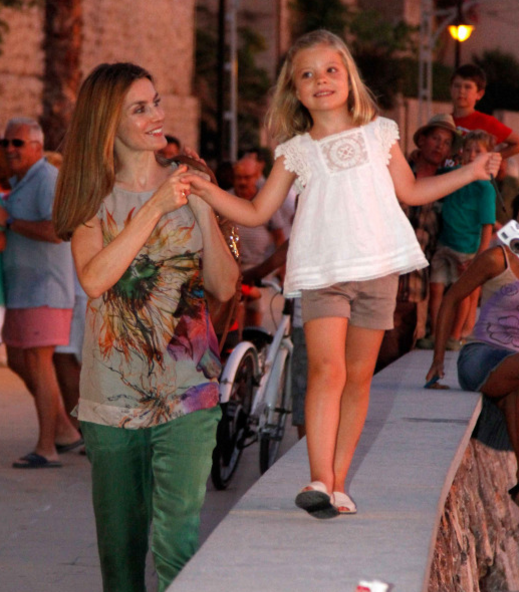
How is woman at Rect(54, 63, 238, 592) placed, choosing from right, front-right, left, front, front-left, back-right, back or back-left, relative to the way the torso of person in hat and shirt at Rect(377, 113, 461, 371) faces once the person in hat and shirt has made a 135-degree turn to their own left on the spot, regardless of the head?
back-right

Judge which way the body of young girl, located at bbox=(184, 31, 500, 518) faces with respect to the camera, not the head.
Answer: toward the camera

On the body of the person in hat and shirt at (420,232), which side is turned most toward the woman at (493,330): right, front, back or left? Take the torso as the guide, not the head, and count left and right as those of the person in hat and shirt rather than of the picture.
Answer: front

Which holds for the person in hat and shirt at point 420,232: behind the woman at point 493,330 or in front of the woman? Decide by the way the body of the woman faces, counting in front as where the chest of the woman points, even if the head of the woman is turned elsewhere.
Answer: behind

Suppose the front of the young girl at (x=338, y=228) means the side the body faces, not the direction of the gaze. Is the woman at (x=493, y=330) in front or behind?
behind

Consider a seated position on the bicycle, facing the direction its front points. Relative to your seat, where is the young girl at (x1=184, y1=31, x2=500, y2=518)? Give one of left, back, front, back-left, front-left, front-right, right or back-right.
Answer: back-right

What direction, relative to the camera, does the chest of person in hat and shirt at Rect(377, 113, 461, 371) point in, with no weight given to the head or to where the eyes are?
toward the camera

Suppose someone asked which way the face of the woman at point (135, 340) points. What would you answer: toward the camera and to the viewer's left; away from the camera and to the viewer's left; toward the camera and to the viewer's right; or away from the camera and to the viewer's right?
toward the camera and to the viewer's right

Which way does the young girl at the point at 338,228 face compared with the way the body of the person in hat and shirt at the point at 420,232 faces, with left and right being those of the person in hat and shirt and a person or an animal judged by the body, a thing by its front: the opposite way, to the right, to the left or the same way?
the same way
